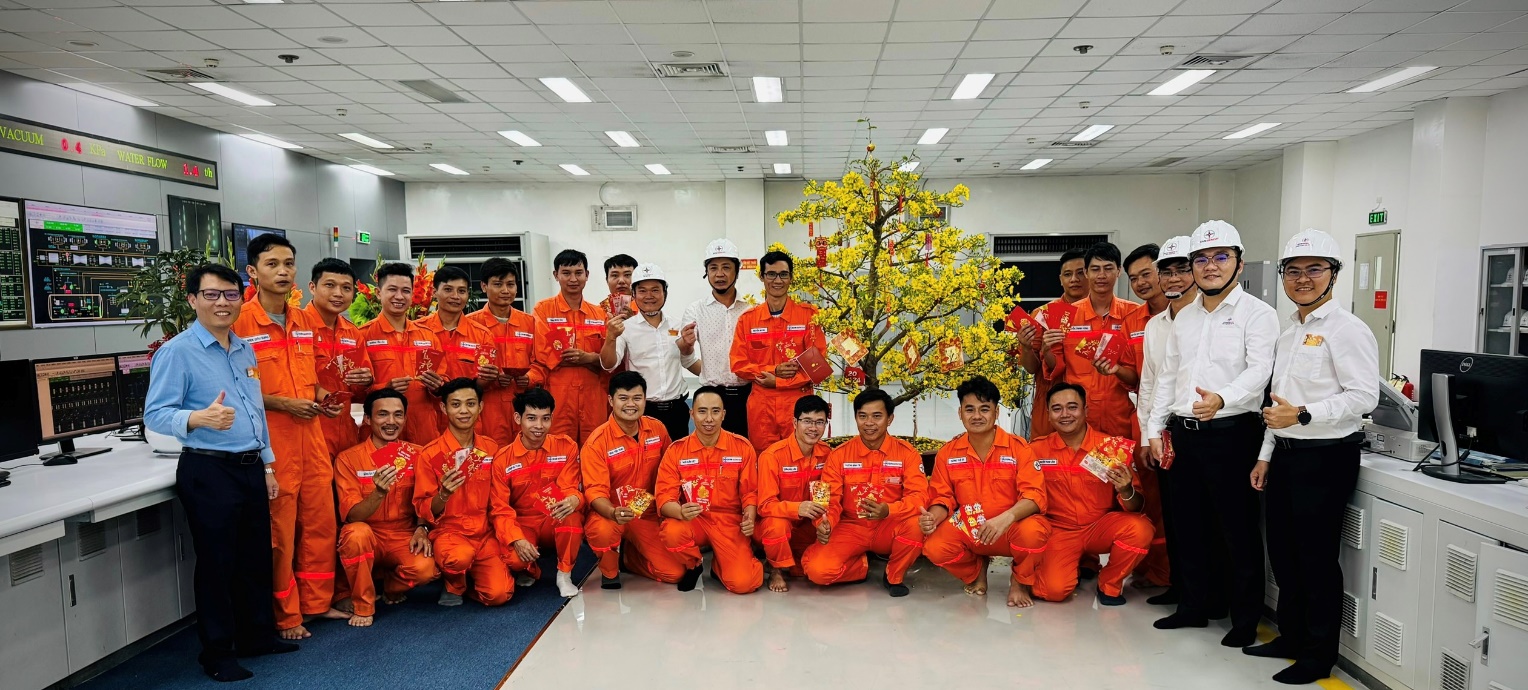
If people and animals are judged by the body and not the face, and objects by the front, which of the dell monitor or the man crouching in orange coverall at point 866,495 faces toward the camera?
the man crouching in orange coverall

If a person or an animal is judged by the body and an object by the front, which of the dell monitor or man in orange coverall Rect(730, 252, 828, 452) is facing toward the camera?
the man in orange coverall

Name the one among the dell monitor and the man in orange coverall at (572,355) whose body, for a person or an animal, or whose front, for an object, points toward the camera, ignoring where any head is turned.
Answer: the man in orange coverall

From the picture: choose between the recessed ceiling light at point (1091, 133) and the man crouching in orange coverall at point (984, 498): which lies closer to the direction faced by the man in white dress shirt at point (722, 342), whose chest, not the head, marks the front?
the man crouching in orange coverall

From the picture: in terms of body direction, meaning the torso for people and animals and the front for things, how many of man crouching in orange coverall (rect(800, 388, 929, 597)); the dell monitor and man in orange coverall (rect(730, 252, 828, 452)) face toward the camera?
2

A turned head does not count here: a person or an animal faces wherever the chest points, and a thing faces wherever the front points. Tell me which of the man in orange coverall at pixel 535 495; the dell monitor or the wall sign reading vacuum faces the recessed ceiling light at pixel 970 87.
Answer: the wall sign reading vacuum

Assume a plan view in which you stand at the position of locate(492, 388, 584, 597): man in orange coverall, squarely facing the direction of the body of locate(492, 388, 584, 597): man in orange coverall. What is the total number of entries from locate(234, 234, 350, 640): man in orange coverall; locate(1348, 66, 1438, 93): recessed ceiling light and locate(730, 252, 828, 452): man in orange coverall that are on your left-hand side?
2

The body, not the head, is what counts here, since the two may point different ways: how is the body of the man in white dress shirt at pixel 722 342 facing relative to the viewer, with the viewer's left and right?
facing the viewer

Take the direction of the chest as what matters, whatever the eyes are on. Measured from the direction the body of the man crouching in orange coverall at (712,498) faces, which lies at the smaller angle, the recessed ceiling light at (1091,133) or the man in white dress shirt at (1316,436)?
the man in white dress shirt

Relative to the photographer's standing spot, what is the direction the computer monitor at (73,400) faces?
facing the viewer and to the right of the viewer

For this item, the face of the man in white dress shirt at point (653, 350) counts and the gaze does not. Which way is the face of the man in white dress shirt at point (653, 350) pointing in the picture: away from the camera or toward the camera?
toward the camera

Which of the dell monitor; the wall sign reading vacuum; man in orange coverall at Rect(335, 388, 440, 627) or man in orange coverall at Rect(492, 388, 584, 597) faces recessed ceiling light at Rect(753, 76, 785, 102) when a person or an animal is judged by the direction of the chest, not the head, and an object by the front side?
the wall sign reading vacuum

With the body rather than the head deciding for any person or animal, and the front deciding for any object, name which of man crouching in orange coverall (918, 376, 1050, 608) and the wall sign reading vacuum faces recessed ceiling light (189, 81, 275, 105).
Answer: the wall sign reading vacuum

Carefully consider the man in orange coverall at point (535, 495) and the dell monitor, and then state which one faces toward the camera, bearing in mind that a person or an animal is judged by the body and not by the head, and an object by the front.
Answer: the man in orange coverall

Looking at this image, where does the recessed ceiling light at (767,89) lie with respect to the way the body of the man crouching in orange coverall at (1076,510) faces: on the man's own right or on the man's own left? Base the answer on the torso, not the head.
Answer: on the man's own right

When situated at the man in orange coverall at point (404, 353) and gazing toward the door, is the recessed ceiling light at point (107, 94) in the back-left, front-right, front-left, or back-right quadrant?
back-left

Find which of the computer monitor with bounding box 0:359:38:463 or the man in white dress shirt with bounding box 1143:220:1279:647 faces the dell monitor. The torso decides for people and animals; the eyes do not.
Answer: the computer monitor

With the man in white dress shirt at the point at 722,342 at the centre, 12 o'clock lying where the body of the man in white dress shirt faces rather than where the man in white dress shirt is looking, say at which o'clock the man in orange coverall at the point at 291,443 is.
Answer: The man in orange coverall is roughly at 2 o'clock from the man in white dress shirt.
